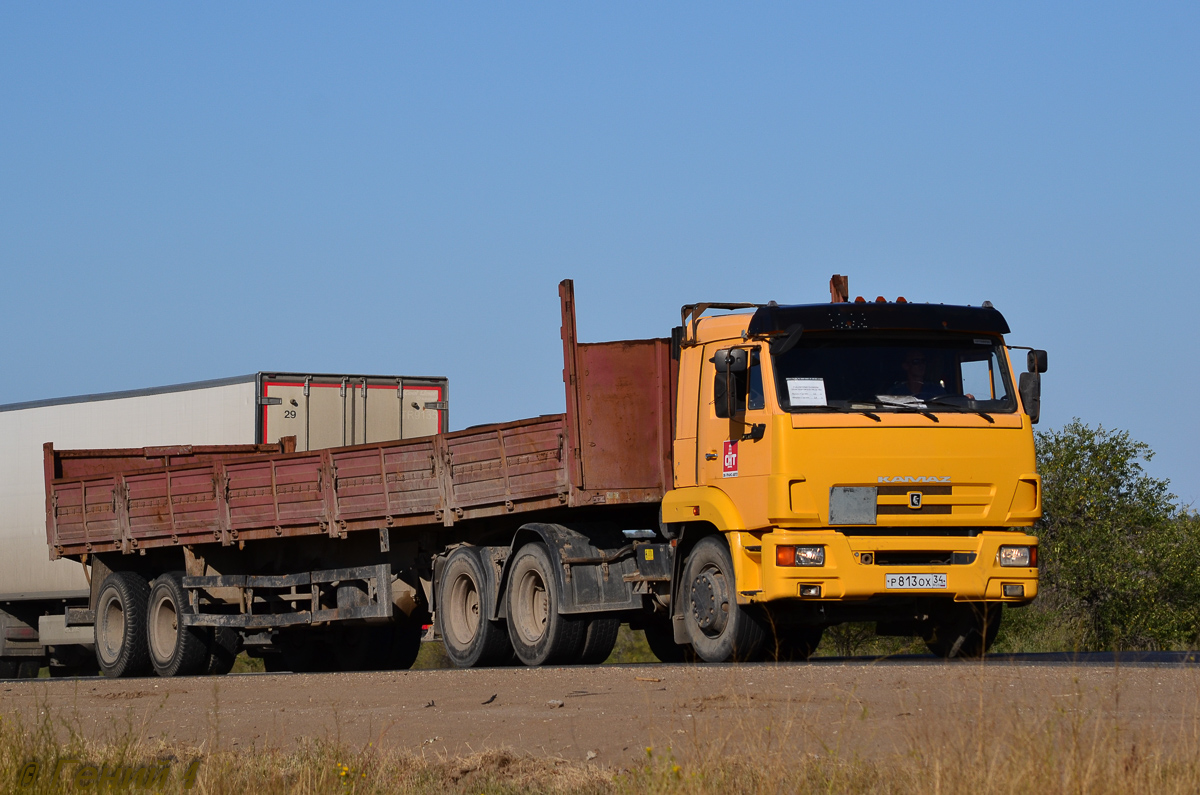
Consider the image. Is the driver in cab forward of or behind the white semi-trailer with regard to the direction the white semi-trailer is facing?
behind

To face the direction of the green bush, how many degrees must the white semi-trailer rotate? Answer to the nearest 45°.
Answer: approximately 135° to its right

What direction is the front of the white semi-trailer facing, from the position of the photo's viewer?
facing away from the viewer and to the left of the viewer

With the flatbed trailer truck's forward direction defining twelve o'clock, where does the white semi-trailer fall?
The white semi-trailer is roughly at 6 o'clock from the flatbed trailer truck.

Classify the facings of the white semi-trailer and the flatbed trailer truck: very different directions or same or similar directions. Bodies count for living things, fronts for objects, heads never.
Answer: very different directions

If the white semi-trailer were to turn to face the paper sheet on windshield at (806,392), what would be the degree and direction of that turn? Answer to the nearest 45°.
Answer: approximately 180°

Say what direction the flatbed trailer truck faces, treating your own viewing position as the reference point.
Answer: facing the viewer and to the right of the viewer

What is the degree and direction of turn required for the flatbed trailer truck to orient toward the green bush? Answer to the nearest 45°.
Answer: approximately 90° to its left
